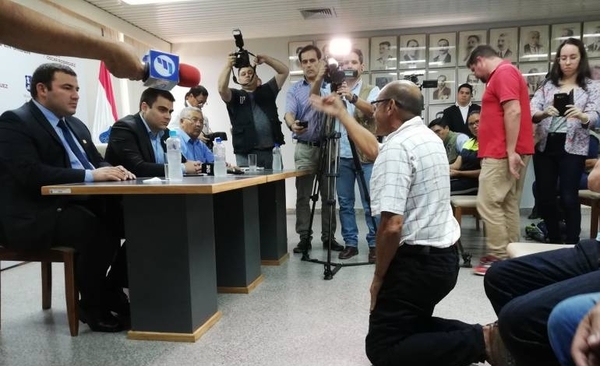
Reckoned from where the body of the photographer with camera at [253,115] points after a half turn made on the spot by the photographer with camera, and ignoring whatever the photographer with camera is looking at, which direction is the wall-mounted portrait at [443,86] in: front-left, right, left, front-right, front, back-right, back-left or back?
front-right

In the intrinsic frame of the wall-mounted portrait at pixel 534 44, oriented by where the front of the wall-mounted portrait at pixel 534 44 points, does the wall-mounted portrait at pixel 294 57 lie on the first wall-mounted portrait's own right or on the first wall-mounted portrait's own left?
on the first wall-mounted portrait's own right

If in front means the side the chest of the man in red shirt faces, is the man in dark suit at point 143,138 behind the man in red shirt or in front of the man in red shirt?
in front

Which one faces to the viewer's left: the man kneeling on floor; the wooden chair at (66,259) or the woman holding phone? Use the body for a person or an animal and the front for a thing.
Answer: the man kneeling on floor

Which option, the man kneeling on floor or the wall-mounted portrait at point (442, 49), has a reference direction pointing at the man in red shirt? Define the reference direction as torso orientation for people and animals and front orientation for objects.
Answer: the wall-mounted portrait

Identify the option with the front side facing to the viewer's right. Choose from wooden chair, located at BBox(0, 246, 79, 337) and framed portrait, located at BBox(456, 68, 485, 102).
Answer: the wooden chair

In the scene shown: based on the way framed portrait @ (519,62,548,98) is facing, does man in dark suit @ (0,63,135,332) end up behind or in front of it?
in front

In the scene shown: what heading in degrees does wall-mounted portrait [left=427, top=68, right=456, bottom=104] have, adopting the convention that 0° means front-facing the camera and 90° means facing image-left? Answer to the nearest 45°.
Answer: approximately 0°

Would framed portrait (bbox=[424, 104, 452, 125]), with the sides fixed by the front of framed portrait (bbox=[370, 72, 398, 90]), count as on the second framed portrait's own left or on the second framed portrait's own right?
on the second framed portrait's own left

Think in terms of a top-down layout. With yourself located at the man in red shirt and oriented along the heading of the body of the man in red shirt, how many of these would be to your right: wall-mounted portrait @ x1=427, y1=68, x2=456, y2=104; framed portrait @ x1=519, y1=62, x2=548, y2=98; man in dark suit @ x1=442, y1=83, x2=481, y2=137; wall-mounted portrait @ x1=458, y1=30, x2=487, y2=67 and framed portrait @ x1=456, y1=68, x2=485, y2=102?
5

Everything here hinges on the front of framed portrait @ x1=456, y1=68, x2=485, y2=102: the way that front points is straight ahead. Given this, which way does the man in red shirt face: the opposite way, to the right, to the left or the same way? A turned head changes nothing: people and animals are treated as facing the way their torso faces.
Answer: to the right
